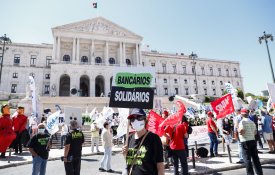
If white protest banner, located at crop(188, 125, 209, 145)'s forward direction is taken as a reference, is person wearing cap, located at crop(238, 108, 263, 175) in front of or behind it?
in front

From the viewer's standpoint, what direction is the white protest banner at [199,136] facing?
toward the camera

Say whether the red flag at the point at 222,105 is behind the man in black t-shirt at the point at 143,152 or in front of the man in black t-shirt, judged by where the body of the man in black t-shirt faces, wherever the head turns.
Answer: behind

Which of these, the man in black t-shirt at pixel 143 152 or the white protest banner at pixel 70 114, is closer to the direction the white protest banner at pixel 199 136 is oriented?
the man in black t-shirt

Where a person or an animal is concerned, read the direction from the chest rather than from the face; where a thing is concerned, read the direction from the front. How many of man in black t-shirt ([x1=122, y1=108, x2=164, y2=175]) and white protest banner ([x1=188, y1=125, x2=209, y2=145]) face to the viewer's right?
0

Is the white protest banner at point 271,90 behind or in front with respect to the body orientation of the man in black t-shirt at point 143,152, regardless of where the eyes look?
behind

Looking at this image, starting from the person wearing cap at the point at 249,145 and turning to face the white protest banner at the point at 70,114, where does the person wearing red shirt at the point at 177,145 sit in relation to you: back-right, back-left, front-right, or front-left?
front-left

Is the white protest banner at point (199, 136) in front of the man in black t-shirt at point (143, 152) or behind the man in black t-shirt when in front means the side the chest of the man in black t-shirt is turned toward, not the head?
behind

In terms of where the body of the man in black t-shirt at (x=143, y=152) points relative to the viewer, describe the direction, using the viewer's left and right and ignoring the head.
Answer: facing the viewer and to the left of the viewer

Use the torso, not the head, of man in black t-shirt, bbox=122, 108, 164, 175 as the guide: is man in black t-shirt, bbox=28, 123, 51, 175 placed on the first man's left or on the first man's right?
on the first man's right

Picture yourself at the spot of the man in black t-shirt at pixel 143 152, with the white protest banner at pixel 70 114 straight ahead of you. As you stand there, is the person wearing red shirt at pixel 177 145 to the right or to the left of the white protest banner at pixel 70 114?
right

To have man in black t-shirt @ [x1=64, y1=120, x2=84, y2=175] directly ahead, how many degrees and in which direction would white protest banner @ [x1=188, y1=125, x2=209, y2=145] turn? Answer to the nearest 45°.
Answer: approximately 45° to its right
